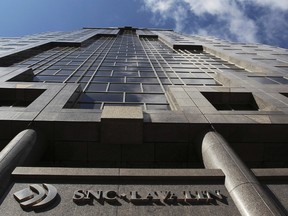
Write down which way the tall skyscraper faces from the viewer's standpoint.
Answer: facing the viewer
